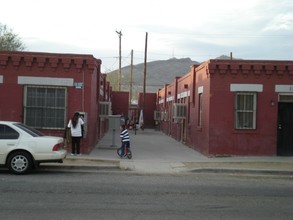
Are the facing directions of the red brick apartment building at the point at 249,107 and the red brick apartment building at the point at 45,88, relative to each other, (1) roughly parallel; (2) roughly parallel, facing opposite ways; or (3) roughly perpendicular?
roughly parallel

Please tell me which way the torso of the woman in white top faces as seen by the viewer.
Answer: away from the camera

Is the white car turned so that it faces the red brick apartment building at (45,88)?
no

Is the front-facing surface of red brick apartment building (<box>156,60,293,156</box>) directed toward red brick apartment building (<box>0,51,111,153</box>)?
no

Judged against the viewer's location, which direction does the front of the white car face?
facing to the left of the viewer

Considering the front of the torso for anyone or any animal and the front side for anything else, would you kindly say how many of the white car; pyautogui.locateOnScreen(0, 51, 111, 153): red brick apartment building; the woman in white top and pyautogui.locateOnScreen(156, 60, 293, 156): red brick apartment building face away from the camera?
1

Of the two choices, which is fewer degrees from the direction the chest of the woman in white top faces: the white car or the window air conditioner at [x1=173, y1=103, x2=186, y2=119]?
the window air conditioner

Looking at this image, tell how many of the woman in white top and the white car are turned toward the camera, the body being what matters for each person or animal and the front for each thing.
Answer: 0

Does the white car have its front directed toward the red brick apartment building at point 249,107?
no

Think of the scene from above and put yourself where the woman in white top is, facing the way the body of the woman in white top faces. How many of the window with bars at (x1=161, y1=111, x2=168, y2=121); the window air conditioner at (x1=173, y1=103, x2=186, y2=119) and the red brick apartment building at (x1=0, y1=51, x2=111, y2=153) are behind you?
0

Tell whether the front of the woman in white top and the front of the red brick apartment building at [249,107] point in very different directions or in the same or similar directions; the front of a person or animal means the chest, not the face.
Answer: very different directions

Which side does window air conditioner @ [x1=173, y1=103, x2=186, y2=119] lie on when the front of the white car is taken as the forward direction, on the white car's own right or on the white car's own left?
on the white car's own right

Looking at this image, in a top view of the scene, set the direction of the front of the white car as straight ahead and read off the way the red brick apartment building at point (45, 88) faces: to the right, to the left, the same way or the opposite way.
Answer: to the left

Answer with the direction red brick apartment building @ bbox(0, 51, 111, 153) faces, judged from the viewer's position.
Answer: facing the viewer

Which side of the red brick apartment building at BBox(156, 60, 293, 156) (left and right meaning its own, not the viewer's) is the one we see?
front
